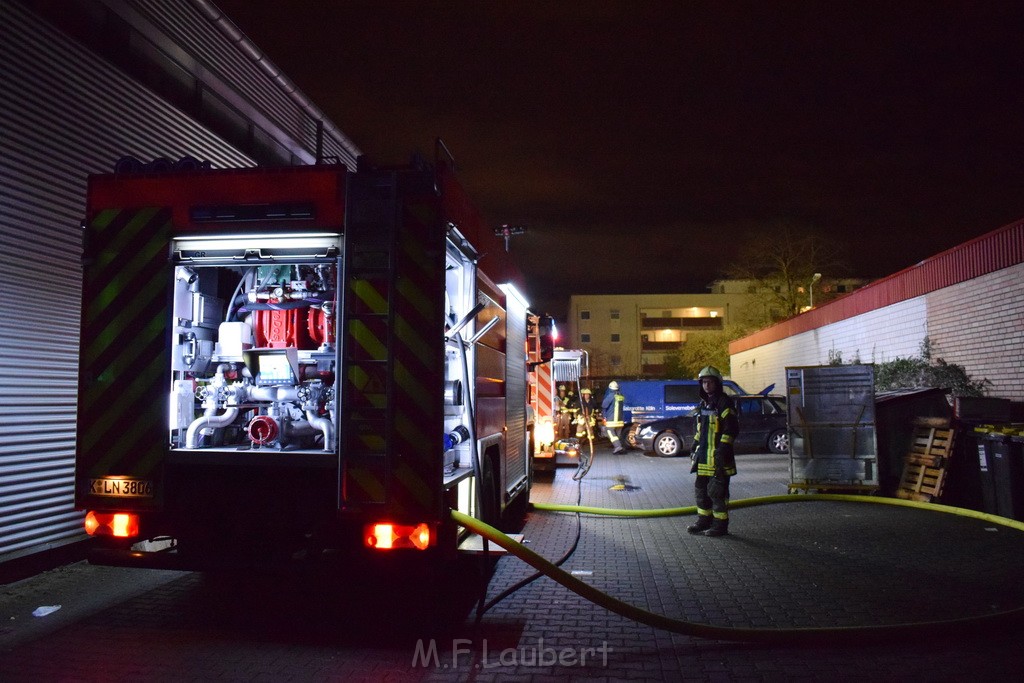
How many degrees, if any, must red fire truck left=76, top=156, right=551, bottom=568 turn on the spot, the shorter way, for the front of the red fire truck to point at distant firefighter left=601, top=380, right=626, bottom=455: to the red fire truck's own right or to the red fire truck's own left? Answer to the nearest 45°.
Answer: approximately 45° to the red fire truck's own right

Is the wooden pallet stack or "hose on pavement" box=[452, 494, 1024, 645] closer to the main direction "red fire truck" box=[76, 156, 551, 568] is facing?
the wooden pallet stack

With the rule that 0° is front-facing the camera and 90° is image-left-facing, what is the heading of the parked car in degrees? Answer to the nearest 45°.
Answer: approximately 90°

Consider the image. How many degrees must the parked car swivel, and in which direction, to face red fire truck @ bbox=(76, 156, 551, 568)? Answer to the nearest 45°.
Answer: approximately 90° to its left

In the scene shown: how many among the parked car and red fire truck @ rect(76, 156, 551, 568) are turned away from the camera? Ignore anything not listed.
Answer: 1

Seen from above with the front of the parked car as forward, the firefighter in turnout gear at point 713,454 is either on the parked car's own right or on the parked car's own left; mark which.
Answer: on the parked car's own left

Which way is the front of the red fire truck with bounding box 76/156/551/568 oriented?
away from the camera

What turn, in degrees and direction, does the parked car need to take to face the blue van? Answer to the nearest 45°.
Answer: approximately 45° to its right

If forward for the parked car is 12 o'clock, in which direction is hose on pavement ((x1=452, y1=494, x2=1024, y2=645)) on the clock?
The hose on pavement is roughly at 9 o'clock from the parked car.

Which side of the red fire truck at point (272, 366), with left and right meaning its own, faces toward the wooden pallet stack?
right

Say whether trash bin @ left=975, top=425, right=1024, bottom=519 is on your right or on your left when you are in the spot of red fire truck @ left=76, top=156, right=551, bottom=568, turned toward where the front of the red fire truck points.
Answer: on your right

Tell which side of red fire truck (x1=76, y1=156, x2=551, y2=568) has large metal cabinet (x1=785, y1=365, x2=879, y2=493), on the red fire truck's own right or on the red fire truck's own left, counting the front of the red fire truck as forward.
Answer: on the red fire truck's own right

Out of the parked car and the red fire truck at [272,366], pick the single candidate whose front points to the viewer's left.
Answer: the parked car

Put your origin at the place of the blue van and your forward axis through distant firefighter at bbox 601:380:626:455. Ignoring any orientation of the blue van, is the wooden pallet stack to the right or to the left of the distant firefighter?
left
